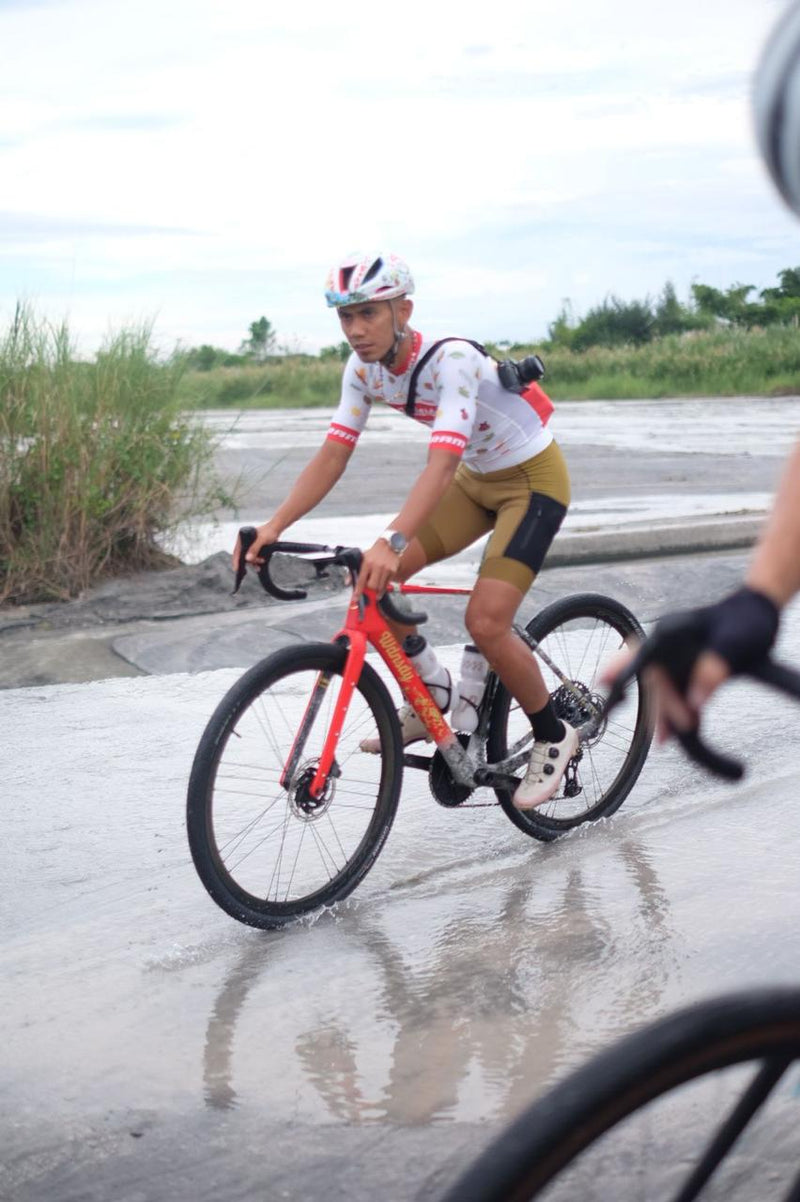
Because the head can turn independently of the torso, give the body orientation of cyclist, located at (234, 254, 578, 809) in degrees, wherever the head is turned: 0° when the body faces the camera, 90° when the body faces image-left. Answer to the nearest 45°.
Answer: approximately 45°

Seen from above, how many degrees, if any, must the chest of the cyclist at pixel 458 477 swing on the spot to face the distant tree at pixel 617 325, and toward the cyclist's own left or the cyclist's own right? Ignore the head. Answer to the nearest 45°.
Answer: approximately 135° to the cyclist's own right

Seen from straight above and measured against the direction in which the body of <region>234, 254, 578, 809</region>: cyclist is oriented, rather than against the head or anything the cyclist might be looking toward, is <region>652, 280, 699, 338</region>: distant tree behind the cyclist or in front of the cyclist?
behind
